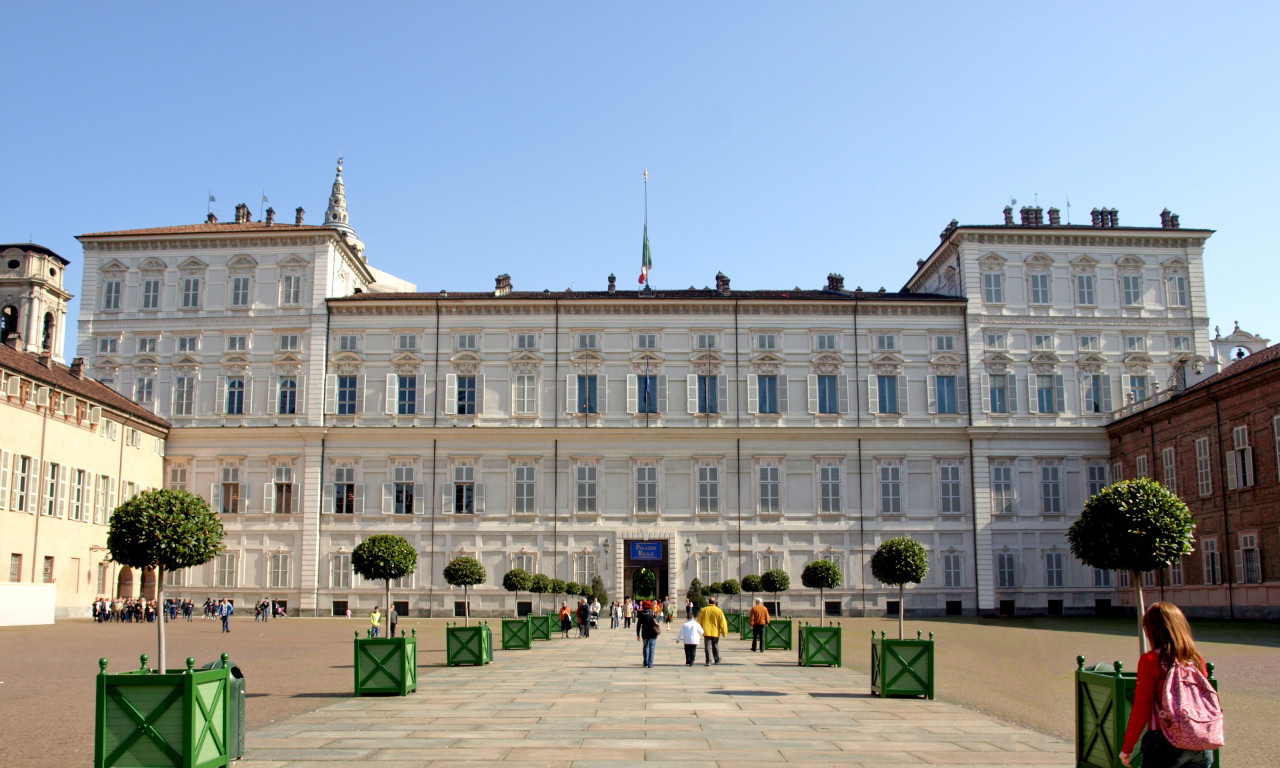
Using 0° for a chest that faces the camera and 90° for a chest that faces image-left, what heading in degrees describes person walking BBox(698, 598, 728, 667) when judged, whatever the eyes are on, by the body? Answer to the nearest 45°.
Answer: approximately 180°

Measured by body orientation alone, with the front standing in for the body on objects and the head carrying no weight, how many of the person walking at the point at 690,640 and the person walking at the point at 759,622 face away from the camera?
2

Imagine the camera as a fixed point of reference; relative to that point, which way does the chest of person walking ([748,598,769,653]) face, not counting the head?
away from the camera

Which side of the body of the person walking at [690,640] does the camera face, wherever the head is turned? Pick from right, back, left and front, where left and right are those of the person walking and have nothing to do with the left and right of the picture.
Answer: back

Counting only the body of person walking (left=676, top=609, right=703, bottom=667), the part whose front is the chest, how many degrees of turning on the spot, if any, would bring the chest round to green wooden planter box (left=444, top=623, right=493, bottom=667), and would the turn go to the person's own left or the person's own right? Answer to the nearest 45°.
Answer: approximately 90° to the person's own left

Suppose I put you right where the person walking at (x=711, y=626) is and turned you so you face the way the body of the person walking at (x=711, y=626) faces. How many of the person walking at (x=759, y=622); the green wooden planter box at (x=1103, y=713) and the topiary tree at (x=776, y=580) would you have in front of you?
2

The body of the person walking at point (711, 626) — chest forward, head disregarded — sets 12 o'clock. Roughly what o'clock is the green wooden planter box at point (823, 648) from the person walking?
The green wooden planter box is roughly at 3 o'clock from the person walking.

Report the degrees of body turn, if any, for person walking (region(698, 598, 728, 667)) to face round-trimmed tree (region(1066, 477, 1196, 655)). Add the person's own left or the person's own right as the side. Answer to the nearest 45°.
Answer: approximately 135° to the person's own right

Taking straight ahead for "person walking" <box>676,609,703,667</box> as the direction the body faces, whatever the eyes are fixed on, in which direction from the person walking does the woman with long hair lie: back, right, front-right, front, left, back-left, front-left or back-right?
back
